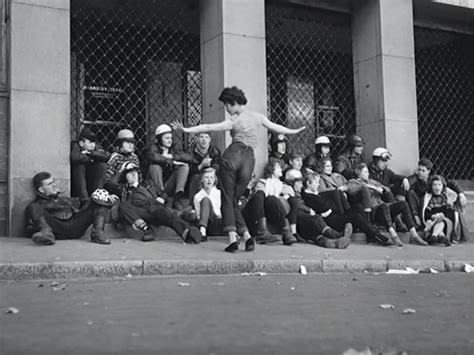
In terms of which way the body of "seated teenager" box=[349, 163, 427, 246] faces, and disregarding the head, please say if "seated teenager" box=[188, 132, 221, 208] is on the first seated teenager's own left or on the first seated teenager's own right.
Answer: on the first seated teenager's own right

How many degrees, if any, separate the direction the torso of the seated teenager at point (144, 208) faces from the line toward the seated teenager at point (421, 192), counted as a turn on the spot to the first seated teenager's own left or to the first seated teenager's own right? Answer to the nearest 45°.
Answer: approximately 45° to the first seated teenager's own left

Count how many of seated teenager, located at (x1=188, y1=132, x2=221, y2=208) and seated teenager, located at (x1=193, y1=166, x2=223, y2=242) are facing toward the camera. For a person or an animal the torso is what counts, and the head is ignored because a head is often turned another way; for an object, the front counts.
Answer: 2

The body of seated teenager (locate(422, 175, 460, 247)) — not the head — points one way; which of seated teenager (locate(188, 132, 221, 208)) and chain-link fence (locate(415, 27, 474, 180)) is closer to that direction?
the seated teenager

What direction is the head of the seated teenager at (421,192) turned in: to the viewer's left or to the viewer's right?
to the viewer's left

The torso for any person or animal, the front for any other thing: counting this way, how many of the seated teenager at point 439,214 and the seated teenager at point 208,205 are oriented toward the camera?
2

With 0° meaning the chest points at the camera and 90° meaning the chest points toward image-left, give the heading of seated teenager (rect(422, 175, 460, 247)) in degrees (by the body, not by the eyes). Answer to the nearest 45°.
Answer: approximately 0°
